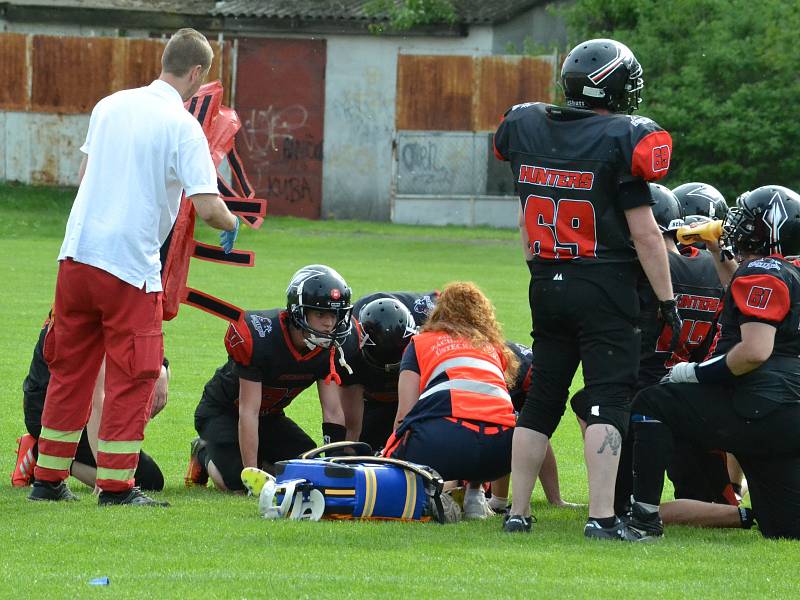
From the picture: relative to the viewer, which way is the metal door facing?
toward the camera

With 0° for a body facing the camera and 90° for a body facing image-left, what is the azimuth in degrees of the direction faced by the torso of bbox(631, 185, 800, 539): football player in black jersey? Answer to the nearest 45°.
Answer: approximately 90°

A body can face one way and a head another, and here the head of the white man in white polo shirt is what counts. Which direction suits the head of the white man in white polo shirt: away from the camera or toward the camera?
away from the camera

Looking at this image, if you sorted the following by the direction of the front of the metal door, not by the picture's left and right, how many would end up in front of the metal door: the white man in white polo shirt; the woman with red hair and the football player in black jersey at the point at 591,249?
3

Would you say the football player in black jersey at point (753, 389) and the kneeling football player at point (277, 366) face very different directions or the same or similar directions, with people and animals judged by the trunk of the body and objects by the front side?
very different directions

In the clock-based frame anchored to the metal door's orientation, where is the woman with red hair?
The woman with red hair is roughly at 12 o'clock from the metal door.

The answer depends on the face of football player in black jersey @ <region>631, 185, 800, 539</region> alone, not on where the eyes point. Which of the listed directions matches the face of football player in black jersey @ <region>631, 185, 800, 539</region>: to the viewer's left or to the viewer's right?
to the viewer's left

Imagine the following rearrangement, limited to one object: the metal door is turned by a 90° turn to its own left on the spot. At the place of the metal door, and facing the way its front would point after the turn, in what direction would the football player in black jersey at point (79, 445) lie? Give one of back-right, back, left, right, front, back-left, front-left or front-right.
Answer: right

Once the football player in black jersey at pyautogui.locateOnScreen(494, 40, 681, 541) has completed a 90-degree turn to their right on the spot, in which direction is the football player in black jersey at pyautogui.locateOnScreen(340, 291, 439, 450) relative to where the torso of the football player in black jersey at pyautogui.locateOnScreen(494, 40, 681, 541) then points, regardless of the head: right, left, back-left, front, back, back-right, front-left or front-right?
back

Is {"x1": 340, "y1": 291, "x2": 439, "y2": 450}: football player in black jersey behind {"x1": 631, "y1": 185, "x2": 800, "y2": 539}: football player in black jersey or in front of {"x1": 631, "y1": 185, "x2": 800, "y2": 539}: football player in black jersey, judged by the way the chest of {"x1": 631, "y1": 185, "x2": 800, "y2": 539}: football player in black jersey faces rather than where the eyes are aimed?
in front

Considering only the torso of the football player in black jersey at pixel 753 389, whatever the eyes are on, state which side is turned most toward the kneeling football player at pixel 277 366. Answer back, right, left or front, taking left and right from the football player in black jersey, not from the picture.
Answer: front

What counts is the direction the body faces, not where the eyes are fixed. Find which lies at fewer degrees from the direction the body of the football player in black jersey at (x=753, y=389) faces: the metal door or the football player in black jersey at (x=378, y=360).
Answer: the football player in black jersey

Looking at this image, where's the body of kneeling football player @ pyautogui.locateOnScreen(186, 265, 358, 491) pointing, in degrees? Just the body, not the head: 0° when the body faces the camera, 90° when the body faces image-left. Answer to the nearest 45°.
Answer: approximately 315°

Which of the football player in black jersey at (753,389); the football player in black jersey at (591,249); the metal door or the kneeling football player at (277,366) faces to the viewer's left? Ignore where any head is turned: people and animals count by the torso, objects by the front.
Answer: the football player in black jersey at (753,389)

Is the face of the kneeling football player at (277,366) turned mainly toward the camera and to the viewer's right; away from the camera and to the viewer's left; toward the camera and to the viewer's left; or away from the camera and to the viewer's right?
toward the camera and to the viewer's right

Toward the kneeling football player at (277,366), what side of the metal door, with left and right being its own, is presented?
front

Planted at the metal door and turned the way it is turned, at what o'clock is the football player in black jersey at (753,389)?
The football player in black jersey is roughly at 12 o'clock from the metal door.
